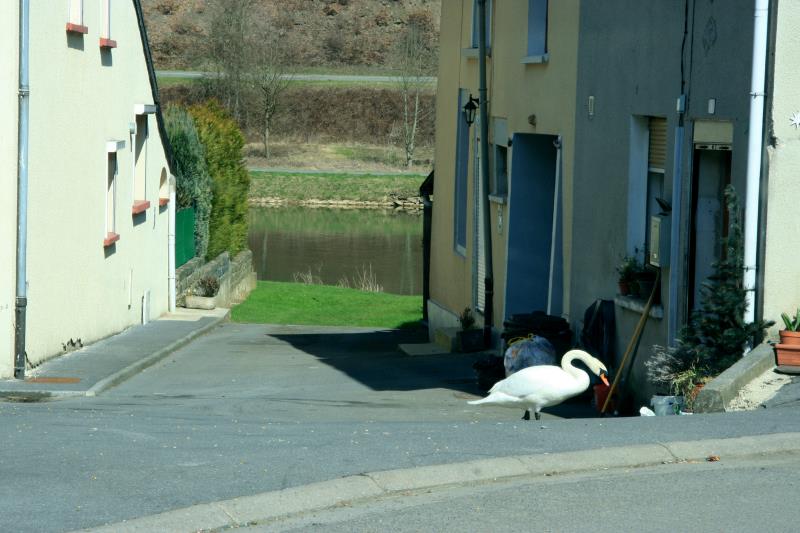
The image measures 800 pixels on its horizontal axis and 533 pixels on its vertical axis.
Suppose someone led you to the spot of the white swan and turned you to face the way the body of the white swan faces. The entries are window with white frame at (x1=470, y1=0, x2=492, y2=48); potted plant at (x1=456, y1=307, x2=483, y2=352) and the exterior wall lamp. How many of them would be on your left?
3

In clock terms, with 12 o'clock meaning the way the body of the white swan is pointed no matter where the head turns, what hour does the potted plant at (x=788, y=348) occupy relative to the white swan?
The potted plant is roughly at 12 o'clock from the white swan.

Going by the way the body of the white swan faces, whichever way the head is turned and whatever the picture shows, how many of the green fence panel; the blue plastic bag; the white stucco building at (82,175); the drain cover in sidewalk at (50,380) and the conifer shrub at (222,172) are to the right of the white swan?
0

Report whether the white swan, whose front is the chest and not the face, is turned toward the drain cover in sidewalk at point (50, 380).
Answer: no

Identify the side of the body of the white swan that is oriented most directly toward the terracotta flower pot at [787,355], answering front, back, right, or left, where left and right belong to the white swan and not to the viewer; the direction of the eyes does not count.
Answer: front

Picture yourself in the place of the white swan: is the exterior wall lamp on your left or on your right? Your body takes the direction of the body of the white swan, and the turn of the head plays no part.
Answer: on your left

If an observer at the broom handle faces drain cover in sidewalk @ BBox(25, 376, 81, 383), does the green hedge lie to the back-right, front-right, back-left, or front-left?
front-right

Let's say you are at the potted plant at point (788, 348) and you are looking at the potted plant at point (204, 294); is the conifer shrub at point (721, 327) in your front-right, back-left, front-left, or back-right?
front-left

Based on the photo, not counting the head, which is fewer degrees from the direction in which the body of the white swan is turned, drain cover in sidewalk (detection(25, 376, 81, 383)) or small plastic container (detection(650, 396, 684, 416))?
the small plastic container

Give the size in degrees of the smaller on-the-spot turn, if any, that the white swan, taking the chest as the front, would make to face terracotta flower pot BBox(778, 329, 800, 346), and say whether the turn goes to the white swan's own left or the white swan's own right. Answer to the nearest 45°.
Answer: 0° — it already faces it

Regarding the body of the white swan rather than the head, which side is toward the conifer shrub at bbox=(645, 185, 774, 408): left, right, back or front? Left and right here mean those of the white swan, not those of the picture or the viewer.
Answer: front

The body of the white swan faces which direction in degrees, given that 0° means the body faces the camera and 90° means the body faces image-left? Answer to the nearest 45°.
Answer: approximately 270°

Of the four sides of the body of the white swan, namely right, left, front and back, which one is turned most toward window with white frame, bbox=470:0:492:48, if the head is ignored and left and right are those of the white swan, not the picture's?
left

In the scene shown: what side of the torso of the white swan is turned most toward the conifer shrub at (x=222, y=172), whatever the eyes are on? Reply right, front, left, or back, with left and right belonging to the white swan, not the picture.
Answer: left

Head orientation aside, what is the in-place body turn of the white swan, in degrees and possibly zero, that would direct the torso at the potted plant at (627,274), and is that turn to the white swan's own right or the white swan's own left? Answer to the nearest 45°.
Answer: approximately 90° to the white swan's own left
